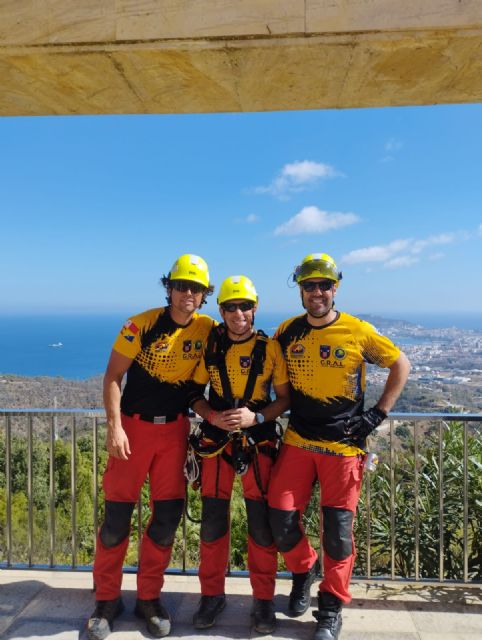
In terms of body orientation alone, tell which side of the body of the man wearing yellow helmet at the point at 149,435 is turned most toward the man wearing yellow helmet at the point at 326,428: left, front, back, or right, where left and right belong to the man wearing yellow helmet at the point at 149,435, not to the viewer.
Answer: left

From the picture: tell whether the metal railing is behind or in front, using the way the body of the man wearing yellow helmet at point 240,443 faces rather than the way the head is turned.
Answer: behind

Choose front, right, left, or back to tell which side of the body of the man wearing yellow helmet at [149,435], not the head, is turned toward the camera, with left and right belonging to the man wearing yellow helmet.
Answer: front

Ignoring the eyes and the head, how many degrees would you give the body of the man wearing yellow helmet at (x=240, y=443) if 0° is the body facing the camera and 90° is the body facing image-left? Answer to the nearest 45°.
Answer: approximately 0°

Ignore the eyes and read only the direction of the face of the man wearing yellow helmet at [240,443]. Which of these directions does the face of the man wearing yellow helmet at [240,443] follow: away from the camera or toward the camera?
toward the camera

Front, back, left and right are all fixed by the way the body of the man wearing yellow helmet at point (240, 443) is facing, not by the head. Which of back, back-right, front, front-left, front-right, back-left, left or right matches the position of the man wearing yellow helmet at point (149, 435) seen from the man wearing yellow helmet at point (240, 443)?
right

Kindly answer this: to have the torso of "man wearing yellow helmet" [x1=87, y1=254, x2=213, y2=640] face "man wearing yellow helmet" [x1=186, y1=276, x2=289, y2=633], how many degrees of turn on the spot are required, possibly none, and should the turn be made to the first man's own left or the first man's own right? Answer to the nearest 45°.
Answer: approximately 90° to the first man's own left

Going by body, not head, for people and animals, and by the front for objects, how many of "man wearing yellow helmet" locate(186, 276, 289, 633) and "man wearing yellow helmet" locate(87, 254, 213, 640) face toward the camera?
2

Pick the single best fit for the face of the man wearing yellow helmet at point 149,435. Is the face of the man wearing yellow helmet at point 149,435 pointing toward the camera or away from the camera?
toward the camera

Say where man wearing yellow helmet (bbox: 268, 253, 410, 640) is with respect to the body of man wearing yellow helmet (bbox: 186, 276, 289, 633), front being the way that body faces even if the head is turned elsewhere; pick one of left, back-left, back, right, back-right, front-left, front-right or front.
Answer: left

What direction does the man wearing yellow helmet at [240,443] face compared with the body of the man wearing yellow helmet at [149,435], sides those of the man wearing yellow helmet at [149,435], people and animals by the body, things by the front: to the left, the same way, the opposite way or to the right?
the same way

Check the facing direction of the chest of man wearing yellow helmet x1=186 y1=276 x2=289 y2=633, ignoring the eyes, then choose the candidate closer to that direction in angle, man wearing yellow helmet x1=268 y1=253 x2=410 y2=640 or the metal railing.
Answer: the man wearing yellow helmet
